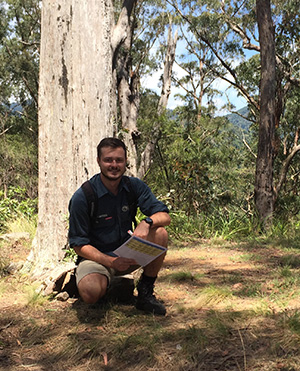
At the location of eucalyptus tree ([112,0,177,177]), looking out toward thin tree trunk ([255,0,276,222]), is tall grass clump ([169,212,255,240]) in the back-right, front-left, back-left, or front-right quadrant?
front-right

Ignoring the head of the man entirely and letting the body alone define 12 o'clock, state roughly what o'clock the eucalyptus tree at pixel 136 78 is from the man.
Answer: The eucalyptus tree is roughly at 6 o'clock from the man.

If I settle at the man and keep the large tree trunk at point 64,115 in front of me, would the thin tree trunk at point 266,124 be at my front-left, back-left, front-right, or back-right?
front-right

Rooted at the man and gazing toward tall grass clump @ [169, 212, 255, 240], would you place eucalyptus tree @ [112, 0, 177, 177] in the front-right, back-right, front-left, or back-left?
front-left

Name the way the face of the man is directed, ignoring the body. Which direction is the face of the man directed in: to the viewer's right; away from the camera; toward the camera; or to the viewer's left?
toward the camera

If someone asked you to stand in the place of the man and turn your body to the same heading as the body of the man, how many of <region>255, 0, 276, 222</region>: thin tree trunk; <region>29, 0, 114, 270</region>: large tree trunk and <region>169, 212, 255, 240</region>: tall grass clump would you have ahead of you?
0

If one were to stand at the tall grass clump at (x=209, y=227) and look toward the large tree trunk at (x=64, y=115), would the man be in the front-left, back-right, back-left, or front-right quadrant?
front-left

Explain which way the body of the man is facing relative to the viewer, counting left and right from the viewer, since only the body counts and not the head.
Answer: facing the viewer

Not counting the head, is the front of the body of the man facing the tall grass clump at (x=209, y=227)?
no

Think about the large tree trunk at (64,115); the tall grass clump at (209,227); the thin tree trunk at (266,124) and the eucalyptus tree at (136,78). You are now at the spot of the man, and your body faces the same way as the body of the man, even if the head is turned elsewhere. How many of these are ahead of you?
0

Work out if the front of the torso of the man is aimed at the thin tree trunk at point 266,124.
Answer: no
